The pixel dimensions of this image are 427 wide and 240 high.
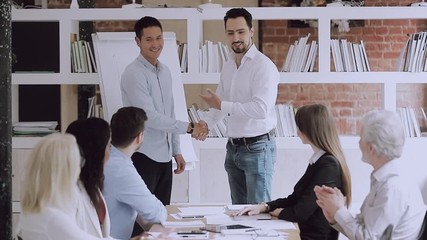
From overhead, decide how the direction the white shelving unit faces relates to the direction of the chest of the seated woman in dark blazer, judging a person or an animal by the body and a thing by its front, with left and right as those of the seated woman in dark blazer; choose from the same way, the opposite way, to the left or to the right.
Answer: to the left

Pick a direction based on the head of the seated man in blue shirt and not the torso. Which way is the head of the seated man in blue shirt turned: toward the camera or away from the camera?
away from the camera

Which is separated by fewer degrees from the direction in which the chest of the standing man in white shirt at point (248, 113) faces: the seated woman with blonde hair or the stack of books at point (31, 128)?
the seated woman with blonde hair

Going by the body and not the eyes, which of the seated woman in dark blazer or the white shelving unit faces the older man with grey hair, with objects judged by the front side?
the white shelving unit

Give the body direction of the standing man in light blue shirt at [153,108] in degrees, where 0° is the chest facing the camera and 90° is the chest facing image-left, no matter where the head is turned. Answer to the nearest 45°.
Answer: approximately 315°

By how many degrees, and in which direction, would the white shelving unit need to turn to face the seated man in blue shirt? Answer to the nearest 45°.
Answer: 0° — it already faces them

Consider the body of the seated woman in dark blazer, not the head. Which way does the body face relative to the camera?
to the viewer's left

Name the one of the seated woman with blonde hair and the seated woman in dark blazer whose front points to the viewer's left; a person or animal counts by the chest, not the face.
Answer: the seated woman in dark blazer

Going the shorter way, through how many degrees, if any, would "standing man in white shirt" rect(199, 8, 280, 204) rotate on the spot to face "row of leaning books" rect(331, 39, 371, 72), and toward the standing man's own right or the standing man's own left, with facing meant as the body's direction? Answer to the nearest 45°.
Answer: approximately 180°

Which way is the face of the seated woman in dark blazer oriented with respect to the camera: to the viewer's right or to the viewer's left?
to the viewer's left

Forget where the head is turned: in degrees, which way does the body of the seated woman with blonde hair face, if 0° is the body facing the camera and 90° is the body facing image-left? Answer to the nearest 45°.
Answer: approximately 225°

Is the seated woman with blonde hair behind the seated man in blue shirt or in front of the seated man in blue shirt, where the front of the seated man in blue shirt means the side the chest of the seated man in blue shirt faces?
behind

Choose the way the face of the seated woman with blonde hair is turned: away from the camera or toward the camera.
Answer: away from the camera
